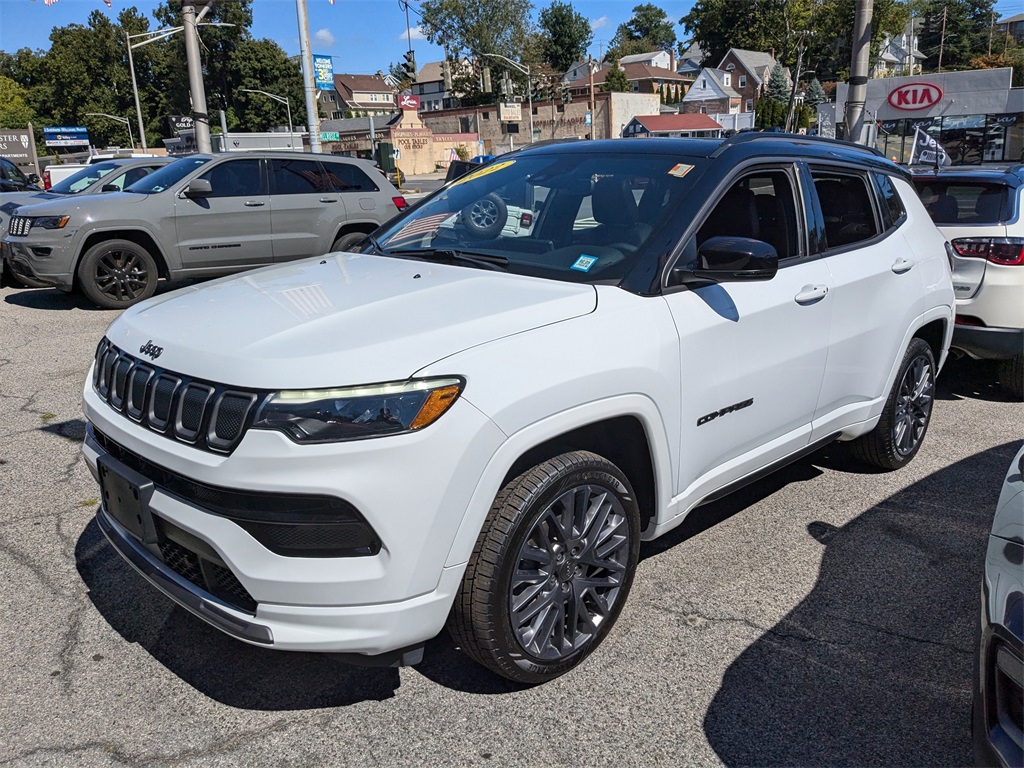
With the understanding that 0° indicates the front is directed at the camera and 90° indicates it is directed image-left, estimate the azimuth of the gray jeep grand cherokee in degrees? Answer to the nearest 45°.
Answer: approximately 45°

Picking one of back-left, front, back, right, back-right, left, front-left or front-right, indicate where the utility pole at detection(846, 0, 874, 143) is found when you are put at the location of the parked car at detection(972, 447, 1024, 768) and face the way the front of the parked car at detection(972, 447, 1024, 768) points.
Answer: back-right

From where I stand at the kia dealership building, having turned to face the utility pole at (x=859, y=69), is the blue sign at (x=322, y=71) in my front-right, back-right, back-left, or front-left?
front-right

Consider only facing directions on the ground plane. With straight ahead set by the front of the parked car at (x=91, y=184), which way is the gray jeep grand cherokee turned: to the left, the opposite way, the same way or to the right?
the same way

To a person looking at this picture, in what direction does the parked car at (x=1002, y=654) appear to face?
facing the viewer and to the left of the viewer

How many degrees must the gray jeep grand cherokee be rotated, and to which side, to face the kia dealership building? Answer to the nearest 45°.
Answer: approximately 180°

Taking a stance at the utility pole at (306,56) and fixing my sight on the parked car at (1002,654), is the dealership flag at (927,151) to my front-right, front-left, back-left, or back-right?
front-left

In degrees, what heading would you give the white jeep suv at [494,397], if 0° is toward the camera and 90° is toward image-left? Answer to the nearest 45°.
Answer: approximately 45°

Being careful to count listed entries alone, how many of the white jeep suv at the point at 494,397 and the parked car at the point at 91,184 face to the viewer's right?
0

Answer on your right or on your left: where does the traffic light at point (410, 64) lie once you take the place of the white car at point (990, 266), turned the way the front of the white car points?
on your left

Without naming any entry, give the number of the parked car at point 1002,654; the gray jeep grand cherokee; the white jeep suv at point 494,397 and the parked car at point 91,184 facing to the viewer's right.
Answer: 0

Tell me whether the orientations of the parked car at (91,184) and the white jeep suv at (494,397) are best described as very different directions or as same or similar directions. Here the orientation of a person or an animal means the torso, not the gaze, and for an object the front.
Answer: same or similar directions

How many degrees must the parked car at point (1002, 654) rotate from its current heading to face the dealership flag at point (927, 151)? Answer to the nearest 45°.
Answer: approximately 135° to its right

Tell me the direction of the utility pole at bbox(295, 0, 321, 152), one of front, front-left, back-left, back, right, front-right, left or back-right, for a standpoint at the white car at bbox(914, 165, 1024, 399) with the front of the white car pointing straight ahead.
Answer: left

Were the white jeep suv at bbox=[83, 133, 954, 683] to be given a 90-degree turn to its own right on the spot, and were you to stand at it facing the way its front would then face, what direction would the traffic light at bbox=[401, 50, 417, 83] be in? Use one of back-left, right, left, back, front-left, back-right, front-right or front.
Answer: front-right
